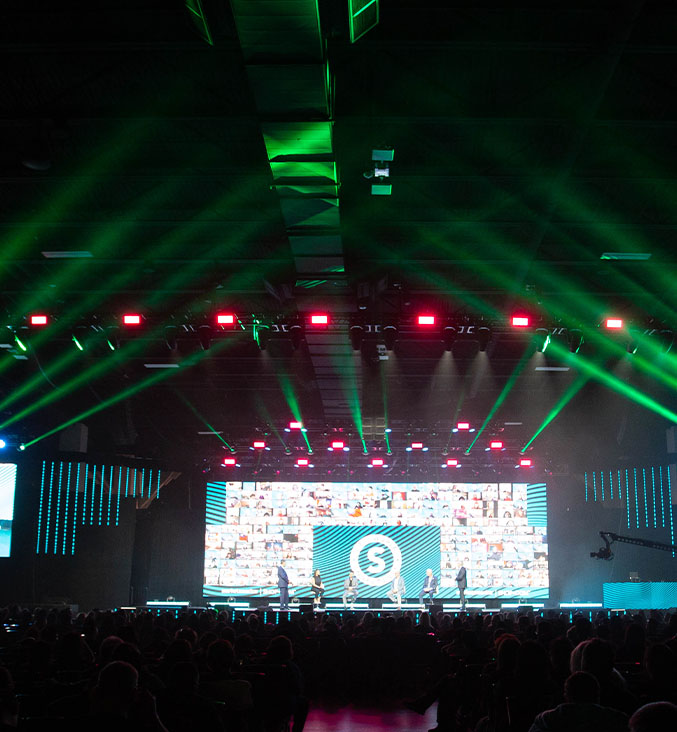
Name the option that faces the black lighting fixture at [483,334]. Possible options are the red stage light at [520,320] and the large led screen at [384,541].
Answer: the large led screen

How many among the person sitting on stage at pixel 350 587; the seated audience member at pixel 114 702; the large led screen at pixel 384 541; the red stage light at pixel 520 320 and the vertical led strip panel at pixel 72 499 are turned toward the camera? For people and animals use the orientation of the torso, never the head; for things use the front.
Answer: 4

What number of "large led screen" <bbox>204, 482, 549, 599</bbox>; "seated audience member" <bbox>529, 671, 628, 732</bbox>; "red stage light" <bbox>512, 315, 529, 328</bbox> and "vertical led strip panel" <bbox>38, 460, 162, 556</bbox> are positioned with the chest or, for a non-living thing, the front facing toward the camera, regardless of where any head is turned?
3

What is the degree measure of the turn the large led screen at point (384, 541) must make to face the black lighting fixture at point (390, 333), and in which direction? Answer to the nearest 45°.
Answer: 0° — it already faces it

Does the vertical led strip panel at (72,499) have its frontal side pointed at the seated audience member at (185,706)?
yes

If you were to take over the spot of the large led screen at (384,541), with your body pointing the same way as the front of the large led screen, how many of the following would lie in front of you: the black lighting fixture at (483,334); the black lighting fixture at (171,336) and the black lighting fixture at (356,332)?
3

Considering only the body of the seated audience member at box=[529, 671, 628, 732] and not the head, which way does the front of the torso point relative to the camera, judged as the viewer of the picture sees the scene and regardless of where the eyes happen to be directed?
away from the camera

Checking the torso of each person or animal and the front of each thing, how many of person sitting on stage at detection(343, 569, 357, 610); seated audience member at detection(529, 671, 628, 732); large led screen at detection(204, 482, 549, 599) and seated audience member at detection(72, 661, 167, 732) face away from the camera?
2

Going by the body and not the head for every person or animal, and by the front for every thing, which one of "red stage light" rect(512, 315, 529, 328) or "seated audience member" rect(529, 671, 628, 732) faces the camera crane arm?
the seated audience member

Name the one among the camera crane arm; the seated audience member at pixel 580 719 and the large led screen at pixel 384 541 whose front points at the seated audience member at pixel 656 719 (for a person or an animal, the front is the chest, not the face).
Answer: the large led screen
